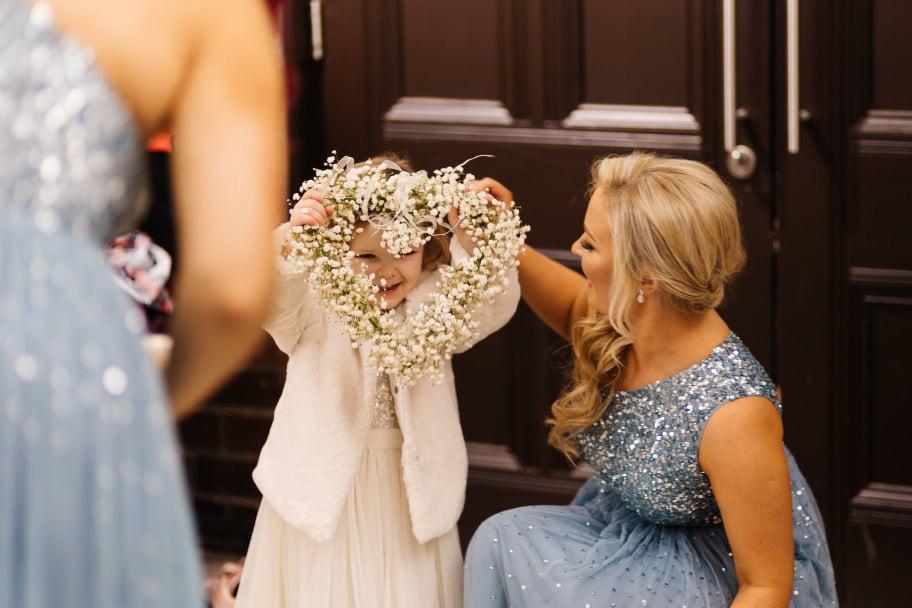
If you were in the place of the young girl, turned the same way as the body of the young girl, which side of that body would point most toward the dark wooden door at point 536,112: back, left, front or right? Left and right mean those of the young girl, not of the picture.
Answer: back

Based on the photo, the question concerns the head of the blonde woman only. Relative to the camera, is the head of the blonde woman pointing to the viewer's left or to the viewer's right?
to the viewer's left

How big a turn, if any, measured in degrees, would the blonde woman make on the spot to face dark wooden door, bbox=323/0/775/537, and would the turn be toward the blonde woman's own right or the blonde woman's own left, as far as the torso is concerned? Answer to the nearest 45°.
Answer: approximately 135° to the blonde woman's own right
